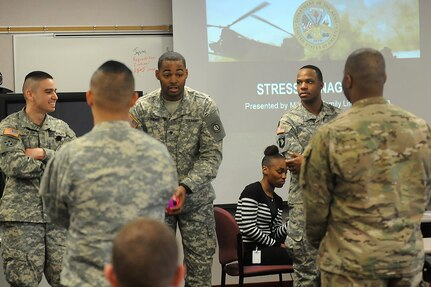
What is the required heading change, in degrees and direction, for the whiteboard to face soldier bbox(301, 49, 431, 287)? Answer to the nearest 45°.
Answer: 0° — it already faces them

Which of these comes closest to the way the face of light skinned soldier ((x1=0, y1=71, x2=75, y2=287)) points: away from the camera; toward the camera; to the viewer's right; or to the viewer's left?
to the viewer's right

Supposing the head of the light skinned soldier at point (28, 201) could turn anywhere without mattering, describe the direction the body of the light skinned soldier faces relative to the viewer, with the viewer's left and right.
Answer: facing the viewer and to the right of the viewer

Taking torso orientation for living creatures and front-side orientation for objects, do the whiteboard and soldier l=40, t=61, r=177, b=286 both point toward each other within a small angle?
yes

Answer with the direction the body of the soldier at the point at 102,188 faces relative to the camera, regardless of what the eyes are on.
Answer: away from the camera

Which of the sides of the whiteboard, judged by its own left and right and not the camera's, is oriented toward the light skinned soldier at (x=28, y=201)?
front

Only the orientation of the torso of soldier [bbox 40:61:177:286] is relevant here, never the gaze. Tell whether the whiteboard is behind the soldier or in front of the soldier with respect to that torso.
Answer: in front

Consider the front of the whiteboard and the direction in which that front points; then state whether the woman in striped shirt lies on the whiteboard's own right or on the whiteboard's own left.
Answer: on the whiteboard's own left

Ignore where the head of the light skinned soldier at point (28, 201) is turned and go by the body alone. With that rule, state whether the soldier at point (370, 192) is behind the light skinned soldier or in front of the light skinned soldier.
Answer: in front

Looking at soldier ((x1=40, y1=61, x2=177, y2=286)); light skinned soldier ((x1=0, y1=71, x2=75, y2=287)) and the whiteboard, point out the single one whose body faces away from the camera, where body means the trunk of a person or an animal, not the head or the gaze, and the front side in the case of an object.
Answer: the soldier

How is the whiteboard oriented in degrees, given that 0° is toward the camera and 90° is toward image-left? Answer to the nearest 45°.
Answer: approximately 0°

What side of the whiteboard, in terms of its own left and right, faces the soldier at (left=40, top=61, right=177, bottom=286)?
front

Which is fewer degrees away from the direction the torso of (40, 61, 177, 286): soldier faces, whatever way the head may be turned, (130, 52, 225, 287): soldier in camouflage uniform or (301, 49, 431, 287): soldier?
the soldier in camouflage uniform

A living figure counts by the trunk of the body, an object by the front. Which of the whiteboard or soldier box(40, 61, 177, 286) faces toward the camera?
the whiteboard

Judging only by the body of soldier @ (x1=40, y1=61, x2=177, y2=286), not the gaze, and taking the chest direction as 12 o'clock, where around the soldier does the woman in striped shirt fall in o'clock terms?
The woman in striped shirt is roughly at 1 o'clock from the soldier.

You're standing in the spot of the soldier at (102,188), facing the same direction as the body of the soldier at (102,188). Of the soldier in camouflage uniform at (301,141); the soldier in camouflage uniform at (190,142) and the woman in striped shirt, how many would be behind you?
0

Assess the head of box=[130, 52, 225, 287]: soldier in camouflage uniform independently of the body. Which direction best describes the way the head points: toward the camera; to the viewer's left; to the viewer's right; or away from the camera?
toward the camera
